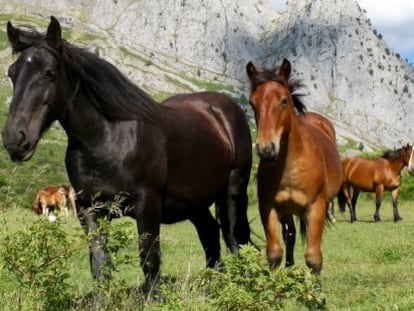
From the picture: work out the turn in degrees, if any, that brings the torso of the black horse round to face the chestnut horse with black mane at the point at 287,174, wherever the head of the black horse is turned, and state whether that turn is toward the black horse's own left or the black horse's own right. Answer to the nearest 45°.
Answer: approximately 135° to the black horse's own left

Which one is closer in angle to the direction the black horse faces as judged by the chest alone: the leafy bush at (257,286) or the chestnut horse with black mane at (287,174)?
the leafy bush

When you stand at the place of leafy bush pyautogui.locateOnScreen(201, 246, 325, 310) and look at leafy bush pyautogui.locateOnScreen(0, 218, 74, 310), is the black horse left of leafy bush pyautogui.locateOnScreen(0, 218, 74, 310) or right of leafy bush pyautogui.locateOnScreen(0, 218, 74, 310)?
right

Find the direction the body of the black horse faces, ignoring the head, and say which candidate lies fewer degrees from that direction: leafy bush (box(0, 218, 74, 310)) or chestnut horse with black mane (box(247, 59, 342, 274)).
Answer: the leafy bush

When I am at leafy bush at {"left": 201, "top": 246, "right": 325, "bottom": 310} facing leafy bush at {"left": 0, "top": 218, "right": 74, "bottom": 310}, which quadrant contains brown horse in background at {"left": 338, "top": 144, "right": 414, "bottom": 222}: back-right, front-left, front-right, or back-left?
back-right

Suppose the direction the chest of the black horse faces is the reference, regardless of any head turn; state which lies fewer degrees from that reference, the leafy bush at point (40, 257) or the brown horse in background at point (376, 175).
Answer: the leafy bush

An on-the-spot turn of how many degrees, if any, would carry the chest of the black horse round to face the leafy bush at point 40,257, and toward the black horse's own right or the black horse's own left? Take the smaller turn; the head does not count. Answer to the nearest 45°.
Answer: approximately 45° to the black horse's own left

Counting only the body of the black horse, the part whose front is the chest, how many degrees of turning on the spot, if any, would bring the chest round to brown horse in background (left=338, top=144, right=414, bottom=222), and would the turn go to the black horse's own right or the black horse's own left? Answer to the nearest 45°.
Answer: approximately 180°

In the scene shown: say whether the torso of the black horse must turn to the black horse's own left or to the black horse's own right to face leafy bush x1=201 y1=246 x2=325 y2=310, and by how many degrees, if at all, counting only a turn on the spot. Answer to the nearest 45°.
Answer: approximately 90° to the black horse's own left

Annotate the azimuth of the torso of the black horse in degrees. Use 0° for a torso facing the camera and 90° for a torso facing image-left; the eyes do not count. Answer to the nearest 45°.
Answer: approximately 45°
